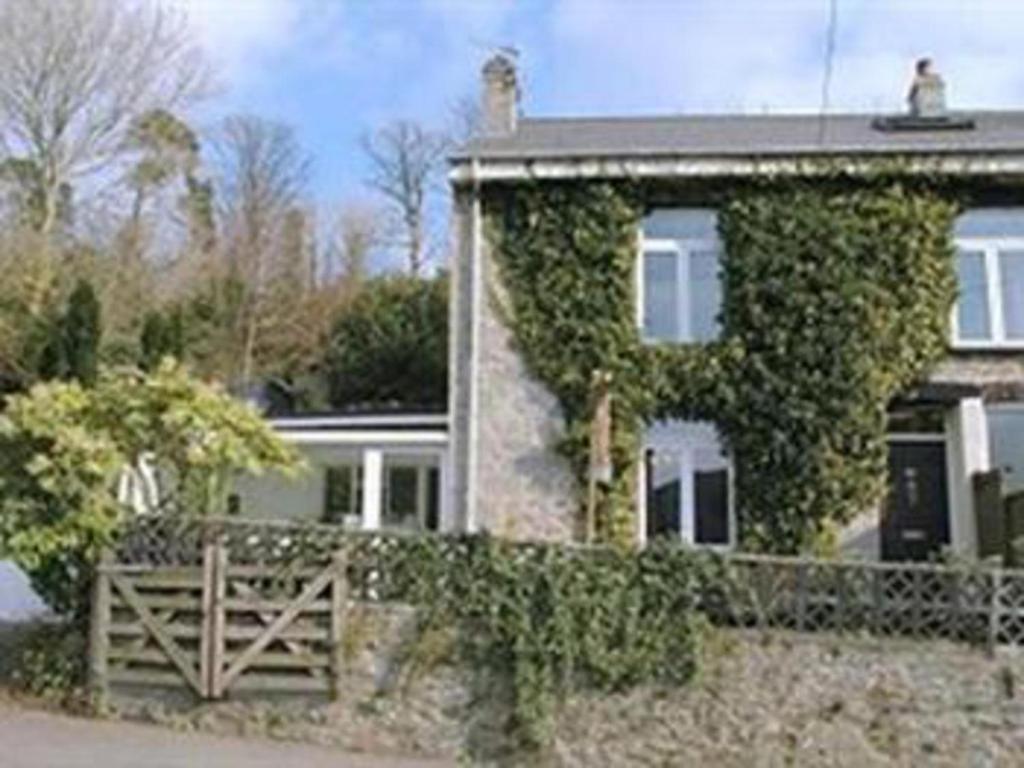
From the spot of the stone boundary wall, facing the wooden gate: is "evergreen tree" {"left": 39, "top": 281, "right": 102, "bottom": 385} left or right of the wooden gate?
right

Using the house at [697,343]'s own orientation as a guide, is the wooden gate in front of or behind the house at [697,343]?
in front

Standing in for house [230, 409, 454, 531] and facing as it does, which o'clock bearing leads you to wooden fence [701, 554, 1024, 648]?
The wooden fence is roughly at 11 o'clock from the house.

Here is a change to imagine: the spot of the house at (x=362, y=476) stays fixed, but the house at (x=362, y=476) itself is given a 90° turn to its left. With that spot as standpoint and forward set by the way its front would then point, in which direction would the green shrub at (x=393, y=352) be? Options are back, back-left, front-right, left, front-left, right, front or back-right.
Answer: left

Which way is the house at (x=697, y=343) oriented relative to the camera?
toward the camera

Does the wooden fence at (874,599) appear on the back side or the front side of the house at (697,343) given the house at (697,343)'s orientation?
on the front side

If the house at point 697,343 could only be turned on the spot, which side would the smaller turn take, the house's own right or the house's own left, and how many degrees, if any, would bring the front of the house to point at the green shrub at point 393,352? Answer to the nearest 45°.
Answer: approximately 135° to the house's own right

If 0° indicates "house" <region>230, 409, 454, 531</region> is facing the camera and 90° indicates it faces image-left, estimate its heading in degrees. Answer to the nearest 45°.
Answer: approximately 0°

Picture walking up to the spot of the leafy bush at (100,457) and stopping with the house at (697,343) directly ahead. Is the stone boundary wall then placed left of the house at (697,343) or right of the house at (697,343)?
right

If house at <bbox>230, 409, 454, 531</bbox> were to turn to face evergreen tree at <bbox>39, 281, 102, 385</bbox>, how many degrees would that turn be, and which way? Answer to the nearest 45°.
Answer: approximately 90° to its right

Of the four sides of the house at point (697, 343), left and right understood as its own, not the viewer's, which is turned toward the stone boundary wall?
front

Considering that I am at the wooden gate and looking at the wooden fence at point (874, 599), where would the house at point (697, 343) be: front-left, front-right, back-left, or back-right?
front-left

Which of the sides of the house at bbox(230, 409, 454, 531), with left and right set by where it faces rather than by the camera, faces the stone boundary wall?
front

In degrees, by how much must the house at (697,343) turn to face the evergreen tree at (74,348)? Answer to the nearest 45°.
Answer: approximately 90° to its right
